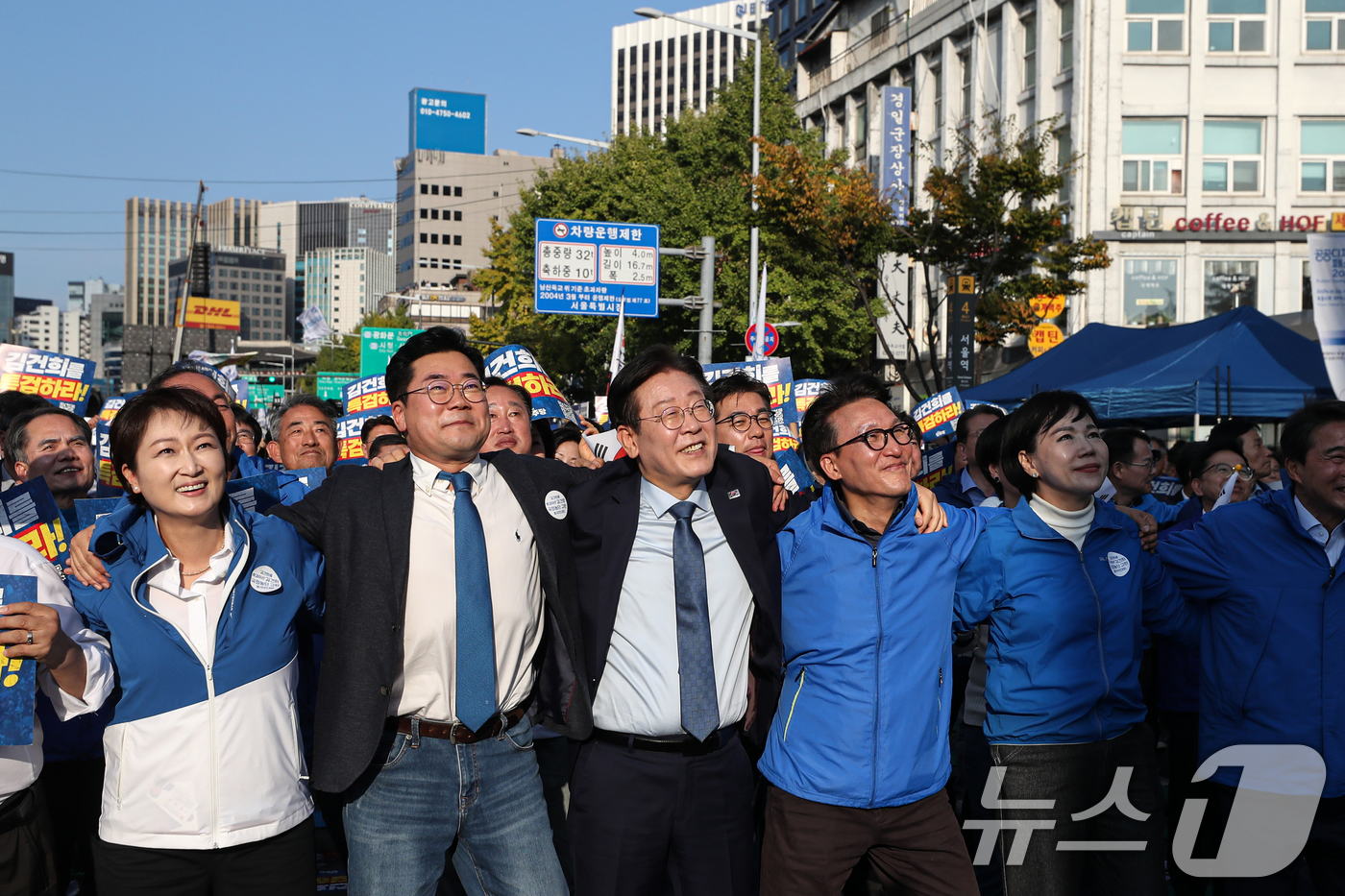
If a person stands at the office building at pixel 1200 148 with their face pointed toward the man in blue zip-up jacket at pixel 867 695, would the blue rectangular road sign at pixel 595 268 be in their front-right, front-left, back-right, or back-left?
front-right

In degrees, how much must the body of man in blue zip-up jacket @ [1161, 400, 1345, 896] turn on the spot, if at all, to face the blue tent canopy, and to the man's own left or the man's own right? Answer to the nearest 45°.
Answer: approximately 135° to the man's own left

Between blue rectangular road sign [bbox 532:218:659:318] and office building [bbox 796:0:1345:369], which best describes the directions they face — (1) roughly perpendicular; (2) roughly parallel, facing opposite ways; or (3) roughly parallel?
roughly parallel

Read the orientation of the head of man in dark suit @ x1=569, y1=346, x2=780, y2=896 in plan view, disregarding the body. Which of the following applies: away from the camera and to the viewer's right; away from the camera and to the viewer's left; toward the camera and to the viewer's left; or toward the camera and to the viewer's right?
toward the camera and to the viewer's right

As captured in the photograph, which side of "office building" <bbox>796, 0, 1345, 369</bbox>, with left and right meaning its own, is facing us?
front

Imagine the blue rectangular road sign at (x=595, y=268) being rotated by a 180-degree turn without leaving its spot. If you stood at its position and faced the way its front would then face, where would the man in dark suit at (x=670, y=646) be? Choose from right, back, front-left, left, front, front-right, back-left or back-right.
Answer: back

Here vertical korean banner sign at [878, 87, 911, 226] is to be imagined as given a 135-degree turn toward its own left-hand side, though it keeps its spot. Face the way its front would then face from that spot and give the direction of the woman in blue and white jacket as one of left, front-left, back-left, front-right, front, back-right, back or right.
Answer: back-right

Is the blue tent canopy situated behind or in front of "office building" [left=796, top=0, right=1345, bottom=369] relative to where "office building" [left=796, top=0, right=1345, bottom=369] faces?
in front

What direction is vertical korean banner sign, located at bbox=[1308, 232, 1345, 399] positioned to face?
toward the camera

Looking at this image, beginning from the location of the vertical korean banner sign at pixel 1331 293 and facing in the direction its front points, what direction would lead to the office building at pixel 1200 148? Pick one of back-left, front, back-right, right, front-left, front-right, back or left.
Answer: back

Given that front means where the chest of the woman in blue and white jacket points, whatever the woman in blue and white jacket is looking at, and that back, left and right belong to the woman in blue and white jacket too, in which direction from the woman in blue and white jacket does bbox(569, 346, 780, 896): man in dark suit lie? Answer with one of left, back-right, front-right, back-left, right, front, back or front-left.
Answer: left

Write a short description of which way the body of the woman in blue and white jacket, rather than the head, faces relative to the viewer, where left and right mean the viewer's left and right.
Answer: facing the viewer

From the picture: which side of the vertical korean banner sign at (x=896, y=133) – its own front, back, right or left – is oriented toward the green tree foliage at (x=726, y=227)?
right

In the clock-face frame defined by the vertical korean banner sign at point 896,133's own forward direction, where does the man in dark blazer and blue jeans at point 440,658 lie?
The man in dark blazer and blue jeans is roughly at 12 o'clock from the vertical korean banner sign.

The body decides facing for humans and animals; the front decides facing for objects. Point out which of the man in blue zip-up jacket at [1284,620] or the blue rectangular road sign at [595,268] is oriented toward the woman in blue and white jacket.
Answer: the blue rectangular road sign

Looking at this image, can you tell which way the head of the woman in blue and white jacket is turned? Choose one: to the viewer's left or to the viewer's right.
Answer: to the viewer's right

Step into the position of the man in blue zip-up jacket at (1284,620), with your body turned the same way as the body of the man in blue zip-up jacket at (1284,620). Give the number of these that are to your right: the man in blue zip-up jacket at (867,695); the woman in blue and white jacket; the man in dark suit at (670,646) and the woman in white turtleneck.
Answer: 4
